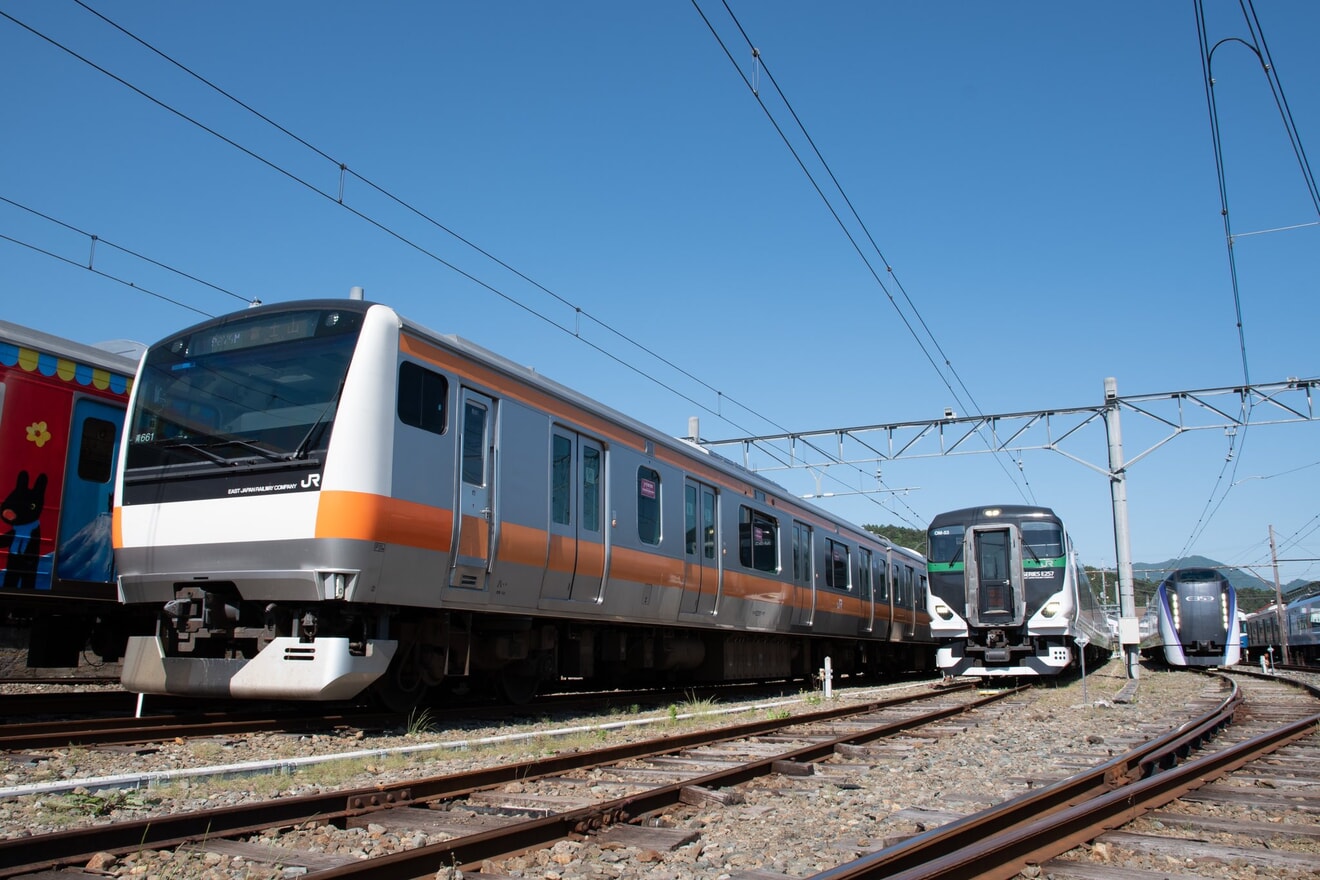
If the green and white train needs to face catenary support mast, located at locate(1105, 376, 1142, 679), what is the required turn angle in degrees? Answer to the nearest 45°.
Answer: approximately 135° to its left

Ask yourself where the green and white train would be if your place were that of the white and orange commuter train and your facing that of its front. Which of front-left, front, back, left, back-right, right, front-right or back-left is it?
back

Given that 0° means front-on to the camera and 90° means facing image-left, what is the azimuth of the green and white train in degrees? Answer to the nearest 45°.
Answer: approximately 0°

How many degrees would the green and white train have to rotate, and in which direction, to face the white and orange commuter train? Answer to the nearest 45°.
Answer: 0° — it already faces it

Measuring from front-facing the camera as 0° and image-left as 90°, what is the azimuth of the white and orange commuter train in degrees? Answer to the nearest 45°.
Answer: approximately 45°

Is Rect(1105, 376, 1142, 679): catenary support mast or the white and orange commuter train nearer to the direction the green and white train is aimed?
the white and orange commuter train

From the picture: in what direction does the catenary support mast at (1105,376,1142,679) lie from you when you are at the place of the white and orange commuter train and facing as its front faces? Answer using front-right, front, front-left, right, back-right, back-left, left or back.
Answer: back
